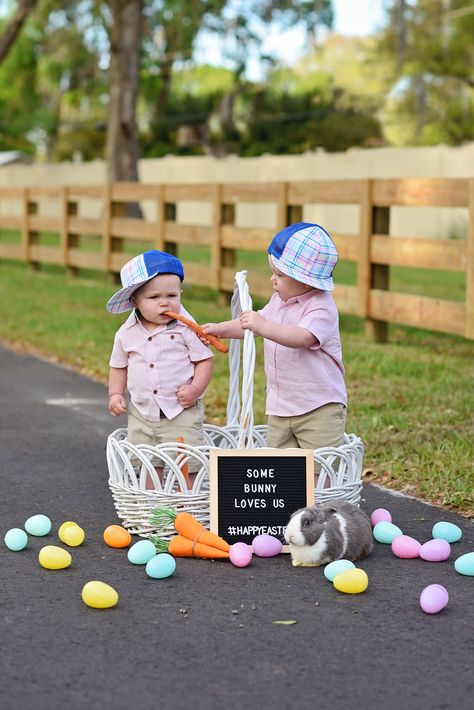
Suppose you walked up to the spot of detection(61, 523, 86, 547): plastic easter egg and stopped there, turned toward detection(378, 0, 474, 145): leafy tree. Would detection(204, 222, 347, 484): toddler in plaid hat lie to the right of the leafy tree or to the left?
right

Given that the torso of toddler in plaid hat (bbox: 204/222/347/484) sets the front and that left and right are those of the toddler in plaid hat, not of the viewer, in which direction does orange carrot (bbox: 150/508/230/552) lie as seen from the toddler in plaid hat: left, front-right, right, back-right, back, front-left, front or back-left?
front

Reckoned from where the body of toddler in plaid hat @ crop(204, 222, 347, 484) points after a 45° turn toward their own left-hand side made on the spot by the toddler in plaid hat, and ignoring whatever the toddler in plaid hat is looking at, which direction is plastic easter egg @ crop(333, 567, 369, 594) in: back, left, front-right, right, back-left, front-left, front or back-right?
front

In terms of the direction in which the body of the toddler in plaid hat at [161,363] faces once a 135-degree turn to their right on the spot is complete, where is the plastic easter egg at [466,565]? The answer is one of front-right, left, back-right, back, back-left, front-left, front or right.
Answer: back

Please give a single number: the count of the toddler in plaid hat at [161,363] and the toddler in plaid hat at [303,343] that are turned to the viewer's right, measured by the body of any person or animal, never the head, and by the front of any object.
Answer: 0

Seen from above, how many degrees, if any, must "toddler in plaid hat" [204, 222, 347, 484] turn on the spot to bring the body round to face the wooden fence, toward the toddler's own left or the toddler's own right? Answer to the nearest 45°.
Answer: approximately 135° to the toddler's own right

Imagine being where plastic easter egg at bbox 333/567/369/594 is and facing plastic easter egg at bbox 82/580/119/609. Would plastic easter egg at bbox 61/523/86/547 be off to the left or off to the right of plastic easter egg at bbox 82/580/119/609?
right

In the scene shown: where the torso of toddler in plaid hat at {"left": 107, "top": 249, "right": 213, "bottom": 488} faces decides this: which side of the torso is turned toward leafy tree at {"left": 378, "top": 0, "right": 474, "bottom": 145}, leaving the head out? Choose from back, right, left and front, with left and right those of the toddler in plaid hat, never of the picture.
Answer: back

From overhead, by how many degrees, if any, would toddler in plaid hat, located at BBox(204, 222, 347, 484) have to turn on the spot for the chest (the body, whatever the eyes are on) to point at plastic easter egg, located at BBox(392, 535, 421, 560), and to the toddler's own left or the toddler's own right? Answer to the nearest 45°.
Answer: approximately 90° to the toddler's own left

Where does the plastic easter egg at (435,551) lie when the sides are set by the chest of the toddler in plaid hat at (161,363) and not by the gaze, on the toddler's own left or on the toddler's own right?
on the toddler's own left

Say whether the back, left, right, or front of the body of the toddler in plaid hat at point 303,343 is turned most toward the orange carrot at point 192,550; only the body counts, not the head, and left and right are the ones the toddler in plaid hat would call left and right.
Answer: front

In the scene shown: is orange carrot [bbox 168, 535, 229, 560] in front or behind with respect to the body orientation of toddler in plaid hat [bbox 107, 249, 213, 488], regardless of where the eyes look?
in front

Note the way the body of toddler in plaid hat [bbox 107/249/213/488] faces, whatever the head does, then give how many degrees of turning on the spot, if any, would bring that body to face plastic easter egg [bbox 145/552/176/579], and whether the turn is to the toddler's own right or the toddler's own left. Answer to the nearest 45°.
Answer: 0° — they already face it

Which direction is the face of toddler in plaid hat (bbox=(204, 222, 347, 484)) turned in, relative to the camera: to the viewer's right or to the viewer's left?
to the viewer's left

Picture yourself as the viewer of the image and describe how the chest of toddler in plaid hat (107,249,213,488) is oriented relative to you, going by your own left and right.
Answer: facing the viewer

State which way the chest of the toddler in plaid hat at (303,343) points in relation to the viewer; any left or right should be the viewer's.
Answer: facing the viewer and to the left of the viewer

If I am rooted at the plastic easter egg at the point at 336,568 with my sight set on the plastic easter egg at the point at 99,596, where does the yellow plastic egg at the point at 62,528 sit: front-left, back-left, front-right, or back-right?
front-right

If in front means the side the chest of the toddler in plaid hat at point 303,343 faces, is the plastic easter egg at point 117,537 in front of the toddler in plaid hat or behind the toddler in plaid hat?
in front

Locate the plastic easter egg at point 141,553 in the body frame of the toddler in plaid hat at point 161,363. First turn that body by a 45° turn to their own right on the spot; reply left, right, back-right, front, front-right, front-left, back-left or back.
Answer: front-left

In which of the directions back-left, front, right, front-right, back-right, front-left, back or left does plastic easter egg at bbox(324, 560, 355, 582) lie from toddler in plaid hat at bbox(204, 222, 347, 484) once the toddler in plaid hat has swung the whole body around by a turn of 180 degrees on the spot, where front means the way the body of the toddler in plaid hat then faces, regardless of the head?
back-right
